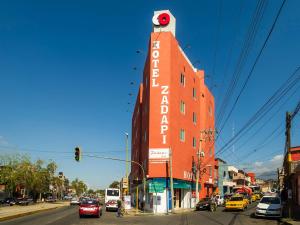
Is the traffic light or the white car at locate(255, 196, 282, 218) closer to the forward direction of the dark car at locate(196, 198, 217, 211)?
the traffic light

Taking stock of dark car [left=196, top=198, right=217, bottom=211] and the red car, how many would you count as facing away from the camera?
1

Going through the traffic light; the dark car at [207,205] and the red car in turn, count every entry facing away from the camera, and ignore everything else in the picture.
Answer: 1

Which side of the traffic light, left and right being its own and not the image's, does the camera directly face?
front
